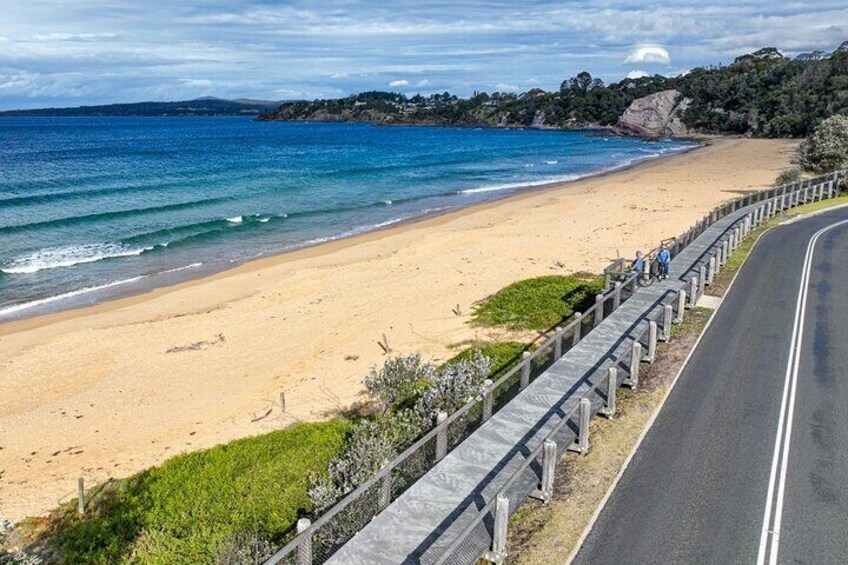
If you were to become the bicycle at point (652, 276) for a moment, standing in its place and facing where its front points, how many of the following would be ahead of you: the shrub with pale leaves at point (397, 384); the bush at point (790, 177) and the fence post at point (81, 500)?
2

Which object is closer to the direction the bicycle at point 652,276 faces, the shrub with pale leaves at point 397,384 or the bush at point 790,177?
the shrub with pale leaves

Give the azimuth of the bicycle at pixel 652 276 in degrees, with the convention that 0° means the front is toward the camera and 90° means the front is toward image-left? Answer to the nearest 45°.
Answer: approximately 45°

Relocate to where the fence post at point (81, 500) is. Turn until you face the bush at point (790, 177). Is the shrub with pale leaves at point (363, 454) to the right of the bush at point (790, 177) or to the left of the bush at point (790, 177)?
right

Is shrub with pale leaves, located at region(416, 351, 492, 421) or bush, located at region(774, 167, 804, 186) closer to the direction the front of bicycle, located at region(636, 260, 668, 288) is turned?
the shrub with pale leaves
